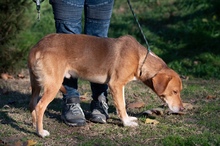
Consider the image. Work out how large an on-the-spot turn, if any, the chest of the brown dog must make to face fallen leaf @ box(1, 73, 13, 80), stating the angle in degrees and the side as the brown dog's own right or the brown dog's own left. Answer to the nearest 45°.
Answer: approximately 135° to the brown dog's own left

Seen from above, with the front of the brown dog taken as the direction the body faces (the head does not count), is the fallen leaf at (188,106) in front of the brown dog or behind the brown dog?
in front

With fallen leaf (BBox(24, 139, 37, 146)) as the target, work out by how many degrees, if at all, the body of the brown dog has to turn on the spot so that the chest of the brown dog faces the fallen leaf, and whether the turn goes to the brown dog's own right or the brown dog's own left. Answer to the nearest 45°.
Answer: approximately 135° to the brown dog's own right

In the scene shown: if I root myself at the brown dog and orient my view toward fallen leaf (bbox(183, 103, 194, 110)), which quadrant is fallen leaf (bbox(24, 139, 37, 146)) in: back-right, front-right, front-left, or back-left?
back-right

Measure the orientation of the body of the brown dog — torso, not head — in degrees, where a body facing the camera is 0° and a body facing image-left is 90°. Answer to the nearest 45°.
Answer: approximately 270°
